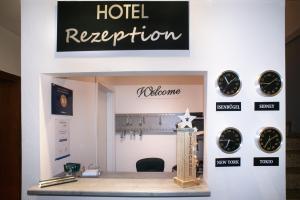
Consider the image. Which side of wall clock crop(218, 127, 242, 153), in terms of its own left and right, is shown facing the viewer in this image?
front

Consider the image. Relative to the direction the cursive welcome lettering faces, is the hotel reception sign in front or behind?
in front

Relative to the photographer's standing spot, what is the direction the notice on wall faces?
facing the viewer and to the right of the viewer

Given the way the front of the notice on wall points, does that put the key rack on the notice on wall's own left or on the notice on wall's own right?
on the notice on wall's own left

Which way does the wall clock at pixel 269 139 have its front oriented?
toward the camera

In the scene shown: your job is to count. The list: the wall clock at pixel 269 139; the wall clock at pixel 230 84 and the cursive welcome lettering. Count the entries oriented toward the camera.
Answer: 3

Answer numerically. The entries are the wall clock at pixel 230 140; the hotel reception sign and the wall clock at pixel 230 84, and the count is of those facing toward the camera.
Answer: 3

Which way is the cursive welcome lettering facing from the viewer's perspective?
toward the camera

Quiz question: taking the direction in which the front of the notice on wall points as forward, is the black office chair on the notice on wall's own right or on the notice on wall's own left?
on the notice on wall's own left

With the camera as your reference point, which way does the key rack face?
facing the viewer
